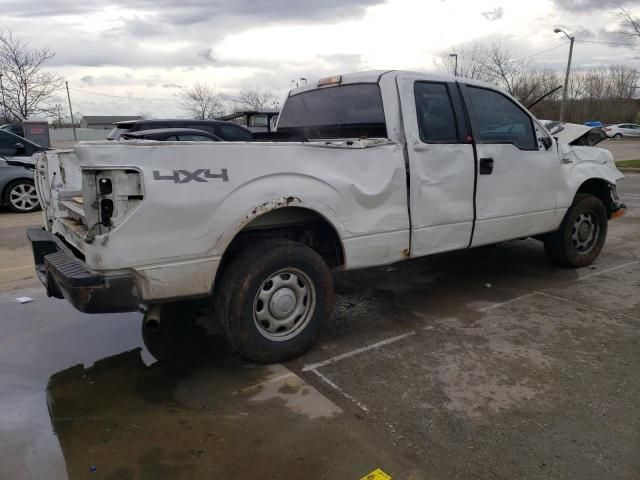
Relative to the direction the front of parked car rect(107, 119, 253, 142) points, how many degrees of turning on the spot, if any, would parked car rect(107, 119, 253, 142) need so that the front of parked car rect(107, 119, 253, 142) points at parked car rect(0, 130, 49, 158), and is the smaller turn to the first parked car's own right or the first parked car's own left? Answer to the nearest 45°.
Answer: approximately 180°

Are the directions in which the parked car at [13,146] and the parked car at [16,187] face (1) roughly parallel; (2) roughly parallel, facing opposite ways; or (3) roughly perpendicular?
roughly parallel

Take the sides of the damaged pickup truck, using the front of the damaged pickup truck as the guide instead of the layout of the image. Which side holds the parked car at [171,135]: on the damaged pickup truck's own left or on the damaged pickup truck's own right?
on the damaged pickup truck's own left

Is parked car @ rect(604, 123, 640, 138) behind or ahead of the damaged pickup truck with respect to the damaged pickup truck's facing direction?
ahead

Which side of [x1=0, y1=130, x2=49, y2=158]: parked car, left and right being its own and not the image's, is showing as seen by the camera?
right

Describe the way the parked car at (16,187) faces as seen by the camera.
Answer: facing to the right of the viewer

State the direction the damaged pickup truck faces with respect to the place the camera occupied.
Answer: facing away from the viewer and to the right of the viewer

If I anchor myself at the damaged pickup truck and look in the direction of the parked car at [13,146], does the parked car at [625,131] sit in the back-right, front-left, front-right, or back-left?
front-right

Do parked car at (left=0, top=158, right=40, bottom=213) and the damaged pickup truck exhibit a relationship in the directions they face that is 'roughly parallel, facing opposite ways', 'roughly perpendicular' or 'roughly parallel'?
roughly parallel

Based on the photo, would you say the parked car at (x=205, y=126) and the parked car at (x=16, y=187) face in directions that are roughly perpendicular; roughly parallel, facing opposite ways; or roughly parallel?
roughly parallel

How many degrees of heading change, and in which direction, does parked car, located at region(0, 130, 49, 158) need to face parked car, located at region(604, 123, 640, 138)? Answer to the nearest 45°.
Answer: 0° — it already faces it

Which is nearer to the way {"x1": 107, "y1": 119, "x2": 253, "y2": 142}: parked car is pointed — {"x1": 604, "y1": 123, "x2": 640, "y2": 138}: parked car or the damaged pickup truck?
the parked car

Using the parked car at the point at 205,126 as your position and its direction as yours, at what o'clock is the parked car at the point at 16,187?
the parked car at the point at 16,187 is roughly at 6 o'clock from the parked car at the point at 205,126.

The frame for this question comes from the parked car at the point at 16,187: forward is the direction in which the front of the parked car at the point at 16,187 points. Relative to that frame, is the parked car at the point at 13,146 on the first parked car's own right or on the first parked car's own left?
on the first parked car's own left

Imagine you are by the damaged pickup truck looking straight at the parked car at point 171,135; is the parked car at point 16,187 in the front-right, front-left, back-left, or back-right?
front-left

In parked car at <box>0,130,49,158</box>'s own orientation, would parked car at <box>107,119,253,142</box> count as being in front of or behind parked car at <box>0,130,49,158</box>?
in front
